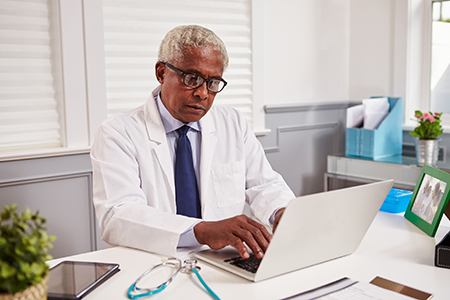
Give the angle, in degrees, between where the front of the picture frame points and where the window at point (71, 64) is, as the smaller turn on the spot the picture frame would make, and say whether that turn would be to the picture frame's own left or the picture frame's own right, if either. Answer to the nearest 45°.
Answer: approximately 45° to the picture frame's own right

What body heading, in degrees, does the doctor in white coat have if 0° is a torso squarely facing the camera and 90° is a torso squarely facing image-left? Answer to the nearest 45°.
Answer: approximately 315°

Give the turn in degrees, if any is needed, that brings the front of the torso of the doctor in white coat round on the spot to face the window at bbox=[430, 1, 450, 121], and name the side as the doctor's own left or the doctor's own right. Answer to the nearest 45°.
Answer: approximately 90° to the doctor's own left

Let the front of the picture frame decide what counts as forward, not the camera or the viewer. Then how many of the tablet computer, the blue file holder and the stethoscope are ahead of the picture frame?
2

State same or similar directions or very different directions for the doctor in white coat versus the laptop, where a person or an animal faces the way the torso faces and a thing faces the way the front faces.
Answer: very different directions

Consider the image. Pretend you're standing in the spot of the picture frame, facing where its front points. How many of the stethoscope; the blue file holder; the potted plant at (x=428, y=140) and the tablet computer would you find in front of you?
2

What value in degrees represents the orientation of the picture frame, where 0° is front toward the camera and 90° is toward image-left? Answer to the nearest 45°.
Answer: approximately 45°

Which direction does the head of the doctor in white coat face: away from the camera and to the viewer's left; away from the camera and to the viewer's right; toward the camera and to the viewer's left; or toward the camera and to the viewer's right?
toward the camera and to the viewer's right

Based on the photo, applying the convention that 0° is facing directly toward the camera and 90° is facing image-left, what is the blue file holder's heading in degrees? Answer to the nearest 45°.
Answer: approximately 45°

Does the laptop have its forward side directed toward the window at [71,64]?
yes

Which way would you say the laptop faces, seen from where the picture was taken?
facing away from the viewer and to the left of the viewer

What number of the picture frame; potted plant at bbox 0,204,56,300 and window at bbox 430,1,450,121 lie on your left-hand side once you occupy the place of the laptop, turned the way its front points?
1
